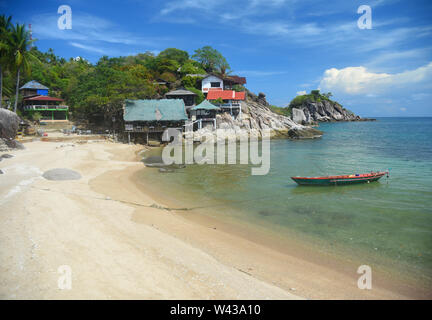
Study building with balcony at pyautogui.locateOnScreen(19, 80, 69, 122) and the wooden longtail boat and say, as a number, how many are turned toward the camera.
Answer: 1

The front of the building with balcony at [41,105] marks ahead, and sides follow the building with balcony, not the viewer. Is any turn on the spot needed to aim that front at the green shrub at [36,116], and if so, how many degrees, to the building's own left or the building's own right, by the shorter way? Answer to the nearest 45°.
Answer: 0° — it already faces it

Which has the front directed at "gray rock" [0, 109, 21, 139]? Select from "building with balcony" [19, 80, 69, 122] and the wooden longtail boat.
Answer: the building with balcony

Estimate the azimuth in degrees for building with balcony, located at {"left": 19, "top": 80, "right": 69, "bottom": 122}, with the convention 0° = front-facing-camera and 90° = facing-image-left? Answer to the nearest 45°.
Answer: approximately 0°

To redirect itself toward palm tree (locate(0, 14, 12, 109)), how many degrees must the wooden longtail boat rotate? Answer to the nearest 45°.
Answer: approximately 180°

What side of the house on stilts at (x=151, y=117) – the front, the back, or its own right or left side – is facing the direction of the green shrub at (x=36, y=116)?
right

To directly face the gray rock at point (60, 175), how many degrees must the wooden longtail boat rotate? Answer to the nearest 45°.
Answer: approximately 135° to its right

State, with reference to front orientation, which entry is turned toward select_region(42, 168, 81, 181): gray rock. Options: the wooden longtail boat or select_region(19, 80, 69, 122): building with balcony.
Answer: the building with balcony

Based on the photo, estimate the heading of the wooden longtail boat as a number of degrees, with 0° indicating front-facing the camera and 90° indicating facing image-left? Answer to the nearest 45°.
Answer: approximately 270°

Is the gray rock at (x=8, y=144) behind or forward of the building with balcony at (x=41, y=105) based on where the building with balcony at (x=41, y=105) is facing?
forward

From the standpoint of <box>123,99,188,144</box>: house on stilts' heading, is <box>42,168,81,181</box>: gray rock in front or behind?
in front
